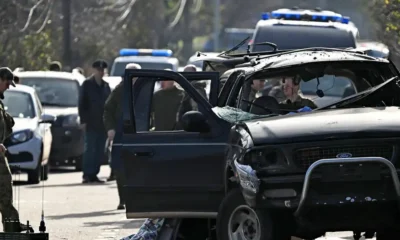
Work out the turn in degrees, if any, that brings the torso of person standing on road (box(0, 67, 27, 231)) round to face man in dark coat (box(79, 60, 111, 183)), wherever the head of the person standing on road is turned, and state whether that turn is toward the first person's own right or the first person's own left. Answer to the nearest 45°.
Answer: approximately 90° to the first person's own left

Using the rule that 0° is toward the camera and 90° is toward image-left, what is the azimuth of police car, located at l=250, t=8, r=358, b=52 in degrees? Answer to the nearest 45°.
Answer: approximately 0°

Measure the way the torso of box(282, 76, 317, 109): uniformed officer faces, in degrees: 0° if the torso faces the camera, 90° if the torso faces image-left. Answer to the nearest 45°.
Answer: approximately 45°

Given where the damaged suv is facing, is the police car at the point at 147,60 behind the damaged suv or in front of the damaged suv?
behind

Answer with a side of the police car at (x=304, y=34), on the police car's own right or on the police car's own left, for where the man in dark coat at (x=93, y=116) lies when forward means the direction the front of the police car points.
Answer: on the police car's own right

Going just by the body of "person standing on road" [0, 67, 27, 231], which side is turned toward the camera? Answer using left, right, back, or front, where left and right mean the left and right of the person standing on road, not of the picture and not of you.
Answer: right

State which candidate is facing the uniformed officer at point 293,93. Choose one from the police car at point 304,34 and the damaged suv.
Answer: the police car

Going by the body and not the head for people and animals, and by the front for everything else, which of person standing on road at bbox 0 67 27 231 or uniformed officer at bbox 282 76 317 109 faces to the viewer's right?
the person standing on road

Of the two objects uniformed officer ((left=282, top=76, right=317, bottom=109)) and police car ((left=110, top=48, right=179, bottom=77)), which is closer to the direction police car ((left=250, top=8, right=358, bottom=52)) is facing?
the uniformed officer
